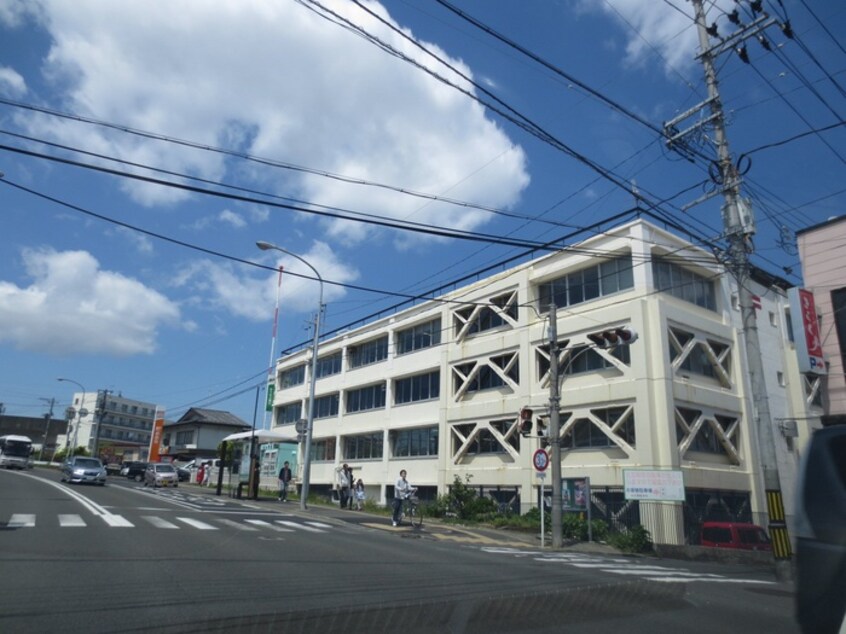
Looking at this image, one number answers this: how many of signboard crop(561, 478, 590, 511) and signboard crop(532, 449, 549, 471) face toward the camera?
2

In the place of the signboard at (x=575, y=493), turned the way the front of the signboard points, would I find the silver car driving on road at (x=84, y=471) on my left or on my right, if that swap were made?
on my right

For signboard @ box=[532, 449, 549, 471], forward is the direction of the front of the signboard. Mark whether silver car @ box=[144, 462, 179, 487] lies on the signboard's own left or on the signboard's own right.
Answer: on the signboard's own right

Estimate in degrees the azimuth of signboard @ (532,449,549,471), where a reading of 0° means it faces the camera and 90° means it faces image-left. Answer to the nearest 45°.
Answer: approximately 0°

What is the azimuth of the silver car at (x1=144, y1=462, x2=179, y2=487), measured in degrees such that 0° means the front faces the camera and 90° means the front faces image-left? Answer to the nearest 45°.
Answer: approximately 315°

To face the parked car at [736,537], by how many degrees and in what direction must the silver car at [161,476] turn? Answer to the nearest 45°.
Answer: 0° — it already faces it
